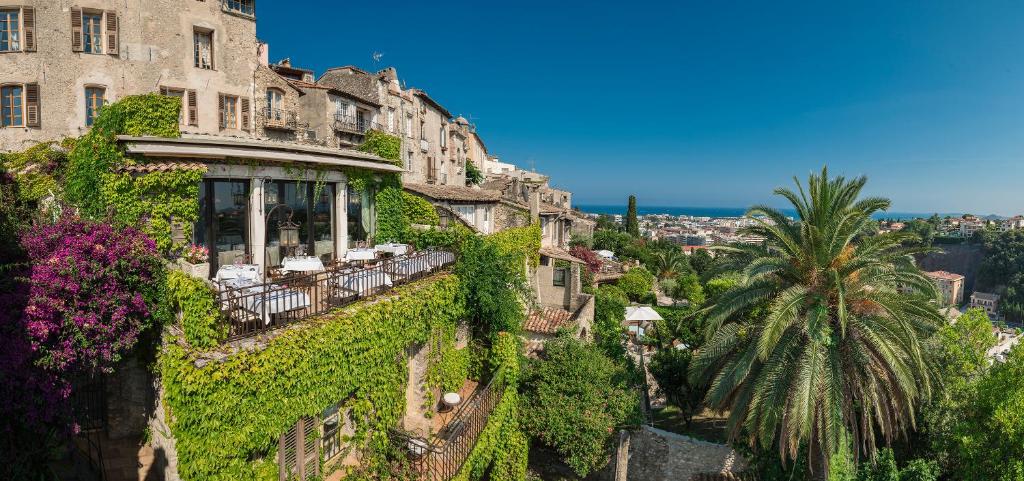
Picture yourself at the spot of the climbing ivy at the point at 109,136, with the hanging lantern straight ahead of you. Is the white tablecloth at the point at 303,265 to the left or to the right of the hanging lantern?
right

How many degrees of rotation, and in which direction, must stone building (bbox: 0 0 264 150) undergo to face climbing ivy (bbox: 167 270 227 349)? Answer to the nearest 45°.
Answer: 0° — it already faces it

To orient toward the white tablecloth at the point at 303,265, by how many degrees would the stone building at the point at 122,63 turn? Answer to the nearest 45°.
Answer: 0° — it already faces it

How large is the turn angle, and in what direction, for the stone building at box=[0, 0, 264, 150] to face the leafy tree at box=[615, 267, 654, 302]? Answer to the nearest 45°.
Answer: approximately 90° to its left

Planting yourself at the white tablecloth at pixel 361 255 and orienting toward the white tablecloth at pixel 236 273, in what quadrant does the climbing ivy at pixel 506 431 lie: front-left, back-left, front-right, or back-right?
back-left

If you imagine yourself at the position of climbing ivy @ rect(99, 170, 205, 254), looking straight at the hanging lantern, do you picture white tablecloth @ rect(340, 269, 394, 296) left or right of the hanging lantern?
right

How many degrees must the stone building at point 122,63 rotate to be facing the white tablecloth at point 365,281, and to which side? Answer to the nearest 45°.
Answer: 0° — it already faces it

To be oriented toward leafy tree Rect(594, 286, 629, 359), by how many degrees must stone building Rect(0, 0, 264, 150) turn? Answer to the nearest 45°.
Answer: approximately 90° to its left

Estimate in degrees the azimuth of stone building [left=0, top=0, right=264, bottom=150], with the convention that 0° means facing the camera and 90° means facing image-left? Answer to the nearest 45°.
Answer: approximately 0°

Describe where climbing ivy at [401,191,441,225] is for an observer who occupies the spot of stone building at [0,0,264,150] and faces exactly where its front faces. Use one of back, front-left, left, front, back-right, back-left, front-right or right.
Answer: front-left

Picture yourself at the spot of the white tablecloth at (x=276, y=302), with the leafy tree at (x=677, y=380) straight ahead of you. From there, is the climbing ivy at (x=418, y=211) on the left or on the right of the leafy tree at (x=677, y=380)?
left
